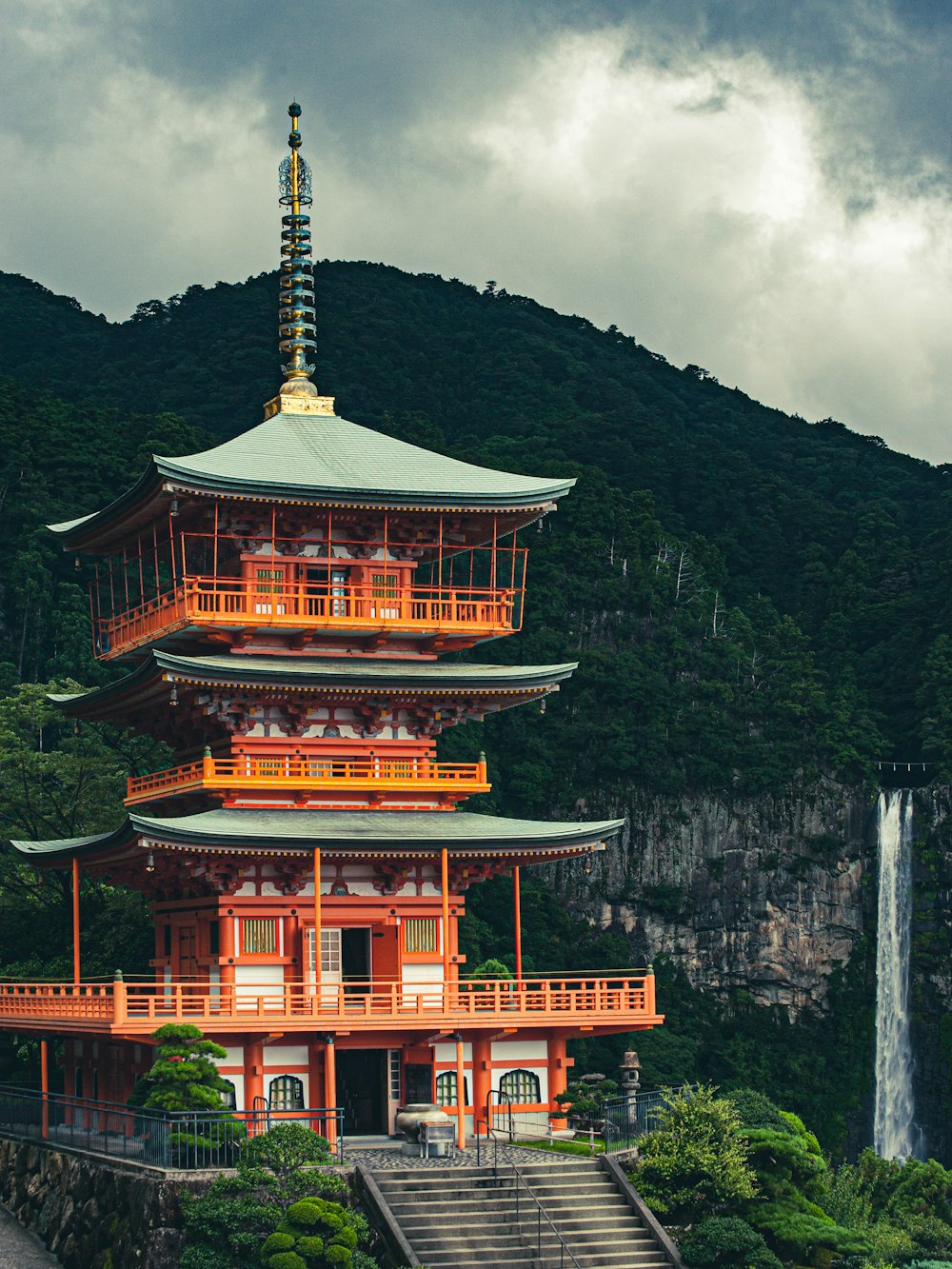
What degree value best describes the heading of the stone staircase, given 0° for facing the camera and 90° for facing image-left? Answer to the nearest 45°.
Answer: approximately 0°

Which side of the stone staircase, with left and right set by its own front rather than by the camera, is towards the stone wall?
right

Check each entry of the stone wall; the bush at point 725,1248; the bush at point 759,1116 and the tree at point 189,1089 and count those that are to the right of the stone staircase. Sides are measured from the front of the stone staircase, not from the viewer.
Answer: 2

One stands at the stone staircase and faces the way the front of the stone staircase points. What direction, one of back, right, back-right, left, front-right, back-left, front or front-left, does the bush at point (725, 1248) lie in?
left

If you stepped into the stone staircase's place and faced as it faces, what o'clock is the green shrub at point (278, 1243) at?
The green shrub is roughly at 2 o'clock from the stone staircase.

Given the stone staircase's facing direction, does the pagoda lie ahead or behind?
behind

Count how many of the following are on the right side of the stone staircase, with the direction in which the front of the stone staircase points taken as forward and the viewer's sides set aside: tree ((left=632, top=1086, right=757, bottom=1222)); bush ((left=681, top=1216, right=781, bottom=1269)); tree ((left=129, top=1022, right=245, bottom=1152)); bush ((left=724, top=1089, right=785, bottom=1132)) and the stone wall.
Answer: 2

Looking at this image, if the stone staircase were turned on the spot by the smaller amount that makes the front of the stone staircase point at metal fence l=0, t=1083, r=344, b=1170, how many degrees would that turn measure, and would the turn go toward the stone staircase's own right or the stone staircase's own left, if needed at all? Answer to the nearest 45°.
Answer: approximately 90° to the stone staircase's own right

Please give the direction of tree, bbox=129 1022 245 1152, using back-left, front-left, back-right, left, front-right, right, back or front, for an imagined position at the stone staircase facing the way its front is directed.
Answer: right
